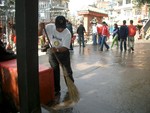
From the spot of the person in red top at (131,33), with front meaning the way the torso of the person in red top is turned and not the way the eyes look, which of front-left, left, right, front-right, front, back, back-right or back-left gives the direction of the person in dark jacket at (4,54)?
back

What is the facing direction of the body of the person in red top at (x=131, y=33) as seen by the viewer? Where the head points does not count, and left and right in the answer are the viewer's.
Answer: facing away from the viewer

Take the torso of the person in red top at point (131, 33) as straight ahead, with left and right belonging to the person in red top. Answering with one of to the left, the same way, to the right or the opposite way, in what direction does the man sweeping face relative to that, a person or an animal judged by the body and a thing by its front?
the opposite way

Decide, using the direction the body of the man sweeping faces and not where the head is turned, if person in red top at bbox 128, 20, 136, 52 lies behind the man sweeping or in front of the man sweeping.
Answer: behind
